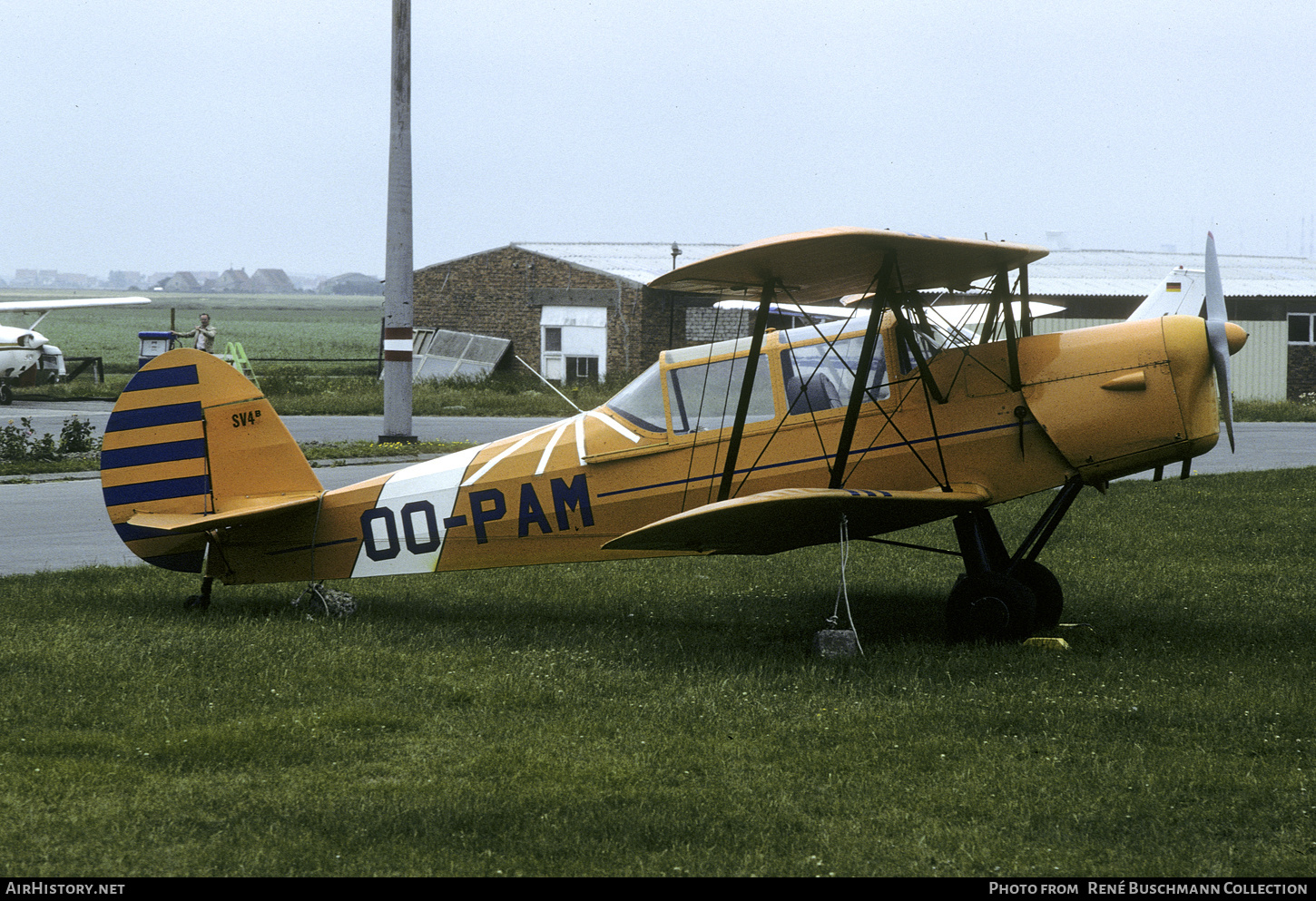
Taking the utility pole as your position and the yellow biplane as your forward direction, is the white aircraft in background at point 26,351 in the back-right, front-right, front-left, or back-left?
back-right

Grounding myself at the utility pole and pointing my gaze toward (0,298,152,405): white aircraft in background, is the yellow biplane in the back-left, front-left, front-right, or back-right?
back-left

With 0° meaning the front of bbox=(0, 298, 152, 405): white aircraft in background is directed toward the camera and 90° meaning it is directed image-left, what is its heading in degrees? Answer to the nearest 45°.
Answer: approximately 315°

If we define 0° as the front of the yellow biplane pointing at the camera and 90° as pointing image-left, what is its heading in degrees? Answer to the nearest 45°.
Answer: approximately 270°
